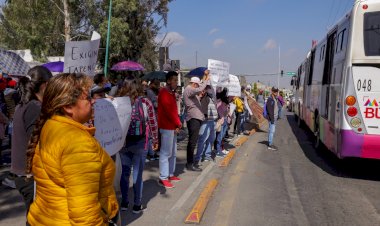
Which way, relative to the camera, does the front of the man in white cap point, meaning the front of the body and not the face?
to the viewer's right

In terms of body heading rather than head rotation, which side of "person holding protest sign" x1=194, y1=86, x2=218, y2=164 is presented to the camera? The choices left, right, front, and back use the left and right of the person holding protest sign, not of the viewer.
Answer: right

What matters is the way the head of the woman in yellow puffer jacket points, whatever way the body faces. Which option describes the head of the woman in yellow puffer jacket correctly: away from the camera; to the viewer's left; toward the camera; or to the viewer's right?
to the viewer's right

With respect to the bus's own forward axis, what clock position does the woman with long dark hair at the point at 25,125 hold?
The woman with long dark hair is roughly at 7 o'clock from the bus.

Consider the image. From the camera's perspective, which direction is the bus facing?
away from the camera

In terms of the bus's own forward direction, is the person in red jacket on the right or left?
on its left

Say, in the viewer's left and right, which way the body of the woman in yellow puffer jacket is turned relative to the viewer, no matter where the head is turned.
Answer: facing to the right of the viewer

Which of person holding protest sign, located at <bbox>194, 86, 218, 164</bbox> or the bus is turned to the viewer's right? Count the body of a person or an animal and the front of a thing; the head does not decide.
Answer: the person holding protest sign
